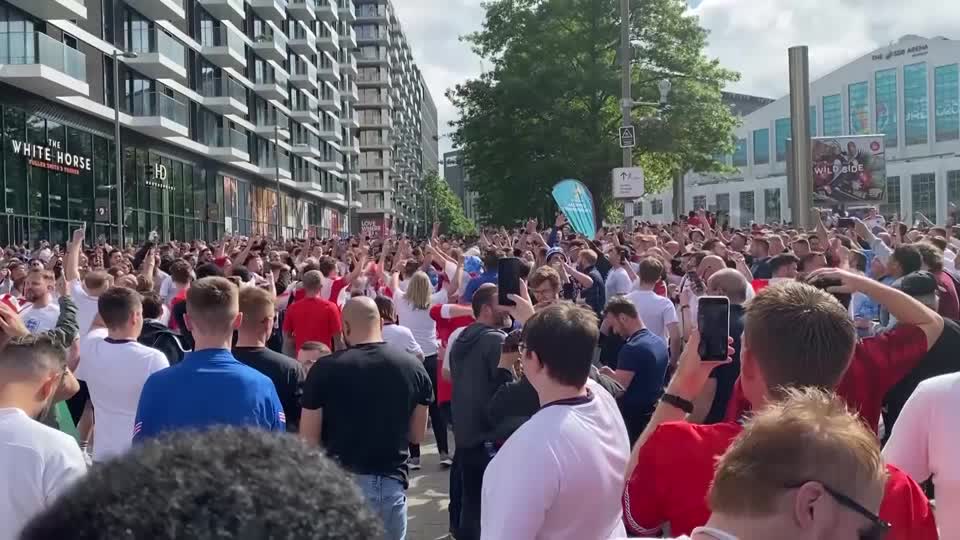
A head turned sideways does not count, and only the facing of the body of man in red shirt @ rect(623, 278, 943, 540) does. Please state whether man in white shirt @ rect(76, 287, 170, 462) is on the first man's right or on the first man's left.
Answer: on the first man's left

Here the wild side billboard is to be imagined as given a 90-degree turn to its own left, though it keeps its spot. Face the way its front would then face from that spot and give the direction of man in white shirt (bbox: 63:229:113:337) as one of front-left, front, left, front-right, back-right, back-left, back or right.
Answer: right

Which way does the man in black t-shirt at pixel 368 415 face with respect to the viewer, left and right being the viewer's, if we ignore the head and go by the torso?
facing away from the viewer

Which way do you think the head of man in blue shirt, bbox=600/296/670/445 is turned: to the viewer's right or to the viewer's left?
to the viewer's left

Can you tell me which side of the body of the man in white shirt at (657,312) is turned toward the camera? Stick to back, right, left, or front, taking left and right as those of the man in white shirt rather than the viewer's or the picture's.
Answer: back

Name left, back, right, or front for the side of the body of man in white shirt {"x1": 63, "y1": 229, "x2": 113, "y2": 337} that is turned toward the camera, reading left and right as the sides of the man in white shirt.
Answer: back

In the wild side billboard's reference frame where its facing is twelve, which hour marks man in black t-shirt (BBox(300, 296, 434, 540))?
The man in black t-shirt is roughly at 12 o'clock from the wild side billboard.

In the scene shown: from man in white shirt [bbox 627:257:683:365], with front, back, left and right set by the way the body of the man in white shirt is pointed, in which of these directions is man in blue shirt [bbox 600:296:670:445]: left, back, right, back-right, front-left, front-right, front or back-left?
back

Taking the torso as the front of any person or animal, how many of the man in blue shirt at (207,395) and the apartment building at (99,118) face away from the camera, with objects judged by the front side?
1

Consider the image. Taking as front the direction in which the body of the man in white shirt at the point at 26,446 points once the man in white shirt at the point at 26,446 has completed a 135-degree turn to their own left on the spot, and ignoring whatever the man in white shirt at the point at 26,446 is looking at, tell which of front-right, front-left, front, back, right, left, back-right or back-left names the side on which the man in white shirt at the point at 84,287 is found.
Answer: right

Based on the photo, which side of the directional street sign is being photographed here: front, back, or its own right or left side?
front

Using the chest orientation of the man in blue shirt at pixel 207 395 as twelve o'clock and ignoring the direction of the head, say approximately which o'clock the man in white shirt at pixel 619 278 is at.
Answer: The man in white shirt is roughly at 1 o'clock from the man in blue shirt.

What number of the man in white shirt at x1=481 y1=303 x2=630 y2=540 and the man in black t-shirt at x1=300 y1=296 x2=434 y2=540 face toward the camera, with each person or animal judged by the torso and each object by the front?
0

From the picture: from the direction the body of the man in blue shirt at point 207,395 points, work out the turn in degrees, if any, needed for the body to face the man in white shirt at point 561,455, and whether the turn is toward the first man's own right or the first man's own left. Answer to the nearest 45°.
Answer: approximately 135° to the first man's own right

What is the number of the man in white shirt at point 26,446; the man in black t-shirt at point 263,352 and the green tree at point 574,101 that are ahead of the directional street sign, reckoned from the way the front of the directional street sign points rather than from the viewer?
2

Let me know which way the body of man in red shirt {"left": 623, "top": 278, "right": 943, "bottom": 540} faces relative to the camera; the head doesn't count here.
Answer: away from the camera

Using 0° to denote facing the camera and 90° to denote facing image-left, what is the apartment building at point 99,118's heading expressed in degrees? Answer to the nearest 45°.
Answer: approximately 315°

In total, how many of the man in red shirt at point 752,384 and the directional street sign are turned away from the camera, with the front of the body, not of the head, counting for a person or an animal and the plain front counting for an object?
1

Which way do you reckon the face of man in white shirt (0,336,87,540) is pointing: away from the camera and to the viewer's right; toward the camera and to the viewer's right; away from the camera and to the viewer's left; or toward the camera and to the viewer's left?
away from the camera and to the viewer's right

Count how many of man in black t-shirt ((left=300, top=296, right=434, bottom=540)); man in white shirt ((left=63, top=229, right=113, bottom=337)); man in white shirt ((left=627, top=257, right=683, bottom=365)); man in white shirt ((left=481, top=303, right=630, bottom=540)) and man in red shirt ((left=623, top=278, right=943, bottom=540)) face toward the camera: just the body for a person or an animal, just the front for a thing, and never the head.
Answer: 0

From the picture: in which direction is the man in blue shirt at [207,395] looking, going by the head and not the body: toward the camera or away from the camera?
away from the camera

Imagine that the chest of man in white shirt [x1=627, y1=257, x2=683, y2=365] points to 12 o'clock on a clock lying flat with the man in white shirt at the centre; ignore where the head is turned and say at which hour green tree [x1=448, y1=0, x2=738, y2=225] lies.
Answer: The green tree is roughly at 12 o'clock from the man in white shirt.

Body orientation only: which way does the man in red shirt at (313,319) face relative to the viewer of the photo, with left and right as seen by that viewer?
facing away from the viewer

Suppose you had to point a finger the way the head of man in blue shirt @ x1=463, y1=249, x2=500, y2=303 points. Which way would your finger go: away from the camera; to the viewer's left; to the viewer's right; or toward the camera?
away from the camera
